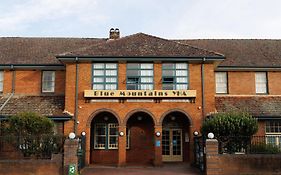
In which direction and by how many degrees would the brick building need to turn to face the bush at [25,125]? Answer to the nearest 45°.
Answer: approximately 45° to its right

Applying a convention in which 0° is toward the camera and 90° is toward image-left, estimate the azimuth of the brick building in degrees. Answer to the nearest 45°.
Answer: approximately 0°

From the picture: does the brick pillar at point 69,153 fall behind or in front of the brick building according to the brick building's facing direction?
in front

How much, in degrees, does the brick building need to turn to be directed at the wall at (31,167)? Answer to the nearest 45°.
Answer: approximately 45° to its right

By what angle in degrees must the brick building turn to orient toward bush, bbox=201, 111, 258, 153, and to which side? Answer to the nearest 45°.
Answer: approximately 45° to its left
